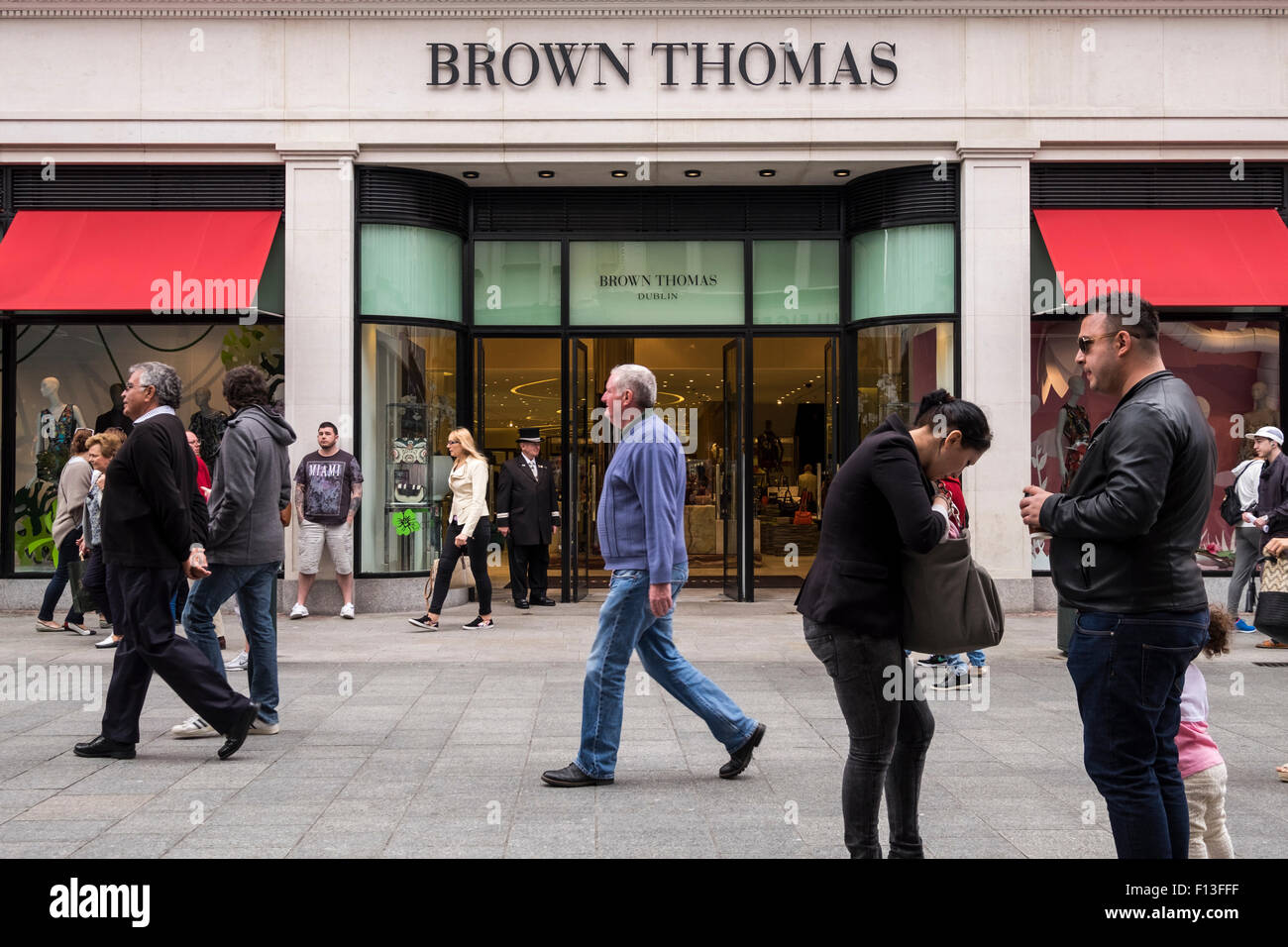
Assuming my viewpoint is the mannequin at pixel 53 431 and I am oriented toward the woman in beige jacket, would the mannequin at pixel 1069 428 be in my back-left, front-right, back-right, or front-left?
front-left

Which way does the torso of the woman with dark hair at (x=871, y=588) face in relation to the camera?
to the viewer's right

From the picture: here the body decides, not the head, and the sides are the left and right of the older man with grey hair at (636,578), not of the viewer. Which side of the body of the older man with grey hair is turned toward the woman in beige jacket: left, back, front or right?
right

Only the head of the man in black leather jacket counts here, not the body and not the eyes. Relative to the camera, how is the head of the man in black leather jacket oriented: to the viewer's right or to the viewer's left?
to the viewer's left

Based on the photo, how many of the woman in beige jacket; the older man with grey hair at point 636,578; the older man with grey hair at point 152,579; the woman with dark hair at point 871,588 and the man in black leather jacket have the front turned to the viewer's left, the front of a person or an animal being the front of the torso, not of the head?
4

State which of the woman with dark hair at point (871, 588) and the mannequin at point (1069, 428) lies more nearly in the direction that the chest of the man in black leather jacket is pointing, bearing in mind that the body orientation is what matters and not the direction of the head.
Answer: the woman with dark hair

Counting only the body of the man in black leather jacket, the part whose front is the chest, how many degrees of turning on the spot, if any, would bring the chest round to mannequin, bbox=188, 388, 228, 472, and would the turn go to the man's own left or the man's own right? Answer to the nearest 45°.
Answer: approximately 45° to the man's own right

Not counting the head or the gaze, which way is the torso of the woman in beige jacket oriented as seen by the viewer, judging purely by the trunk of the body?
to the viewer's left

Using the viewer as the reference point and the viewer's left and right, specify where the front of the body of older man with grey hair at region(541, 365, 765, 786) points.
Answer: facing to the left of the viewer

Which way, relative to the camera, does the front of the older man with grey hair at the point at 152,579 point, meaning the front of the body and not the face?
to the viewer's left

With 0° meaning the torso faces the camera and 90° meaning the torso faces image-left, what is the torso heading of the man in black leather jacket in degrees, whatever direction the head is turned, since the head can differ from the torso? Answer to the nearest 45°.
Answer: approximately 90°

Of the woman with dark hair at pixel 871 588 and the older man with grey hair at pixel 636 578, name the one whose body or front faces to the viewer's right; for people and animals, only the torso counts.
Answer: the woman with dark hair
